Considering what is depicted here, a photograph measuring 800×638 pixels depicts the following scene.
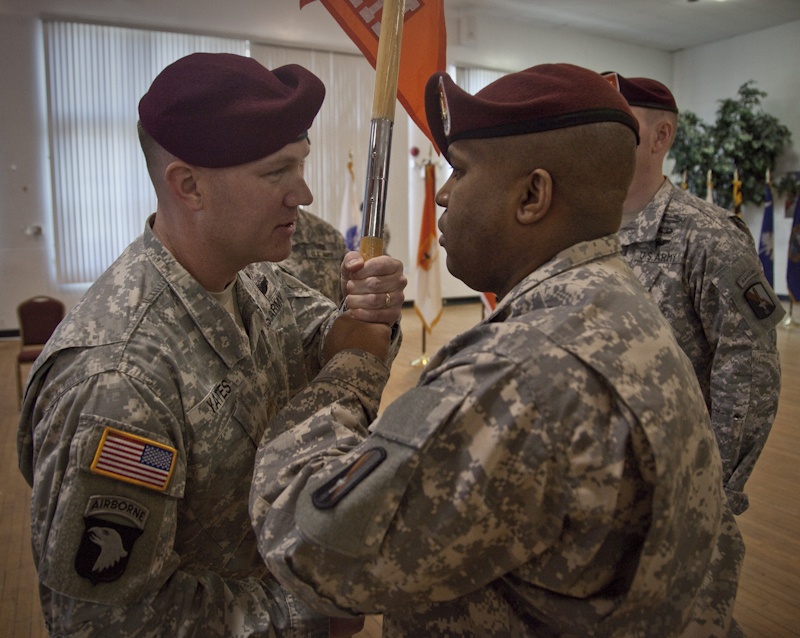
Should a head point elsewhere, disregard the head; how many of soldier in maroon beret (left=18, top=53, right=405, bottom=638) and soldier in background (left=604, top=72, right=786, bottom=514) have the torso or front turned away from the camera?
0

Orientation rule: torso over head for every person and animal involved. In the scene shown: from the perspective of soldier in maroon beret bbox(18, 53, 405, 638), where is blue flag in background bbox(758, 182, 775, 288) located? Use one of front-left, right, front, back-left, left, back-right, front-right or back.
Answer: left

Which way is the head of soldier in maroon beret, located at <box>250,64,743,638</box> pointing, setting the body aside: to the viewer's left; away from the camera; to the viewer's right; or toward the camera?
to the viewer's left

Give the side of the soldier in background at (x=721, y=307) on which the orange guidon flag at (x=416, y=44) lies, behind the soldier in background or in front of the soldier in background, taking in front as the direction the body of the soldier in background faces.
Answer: in front

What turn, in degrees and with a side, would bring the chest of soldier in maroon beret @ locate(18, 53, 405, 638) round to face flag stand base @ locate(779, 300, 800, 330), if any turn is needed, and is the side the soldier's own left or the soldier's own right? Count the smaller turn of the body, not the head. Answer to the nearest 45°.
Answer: approximately 90° to the soldier's own left

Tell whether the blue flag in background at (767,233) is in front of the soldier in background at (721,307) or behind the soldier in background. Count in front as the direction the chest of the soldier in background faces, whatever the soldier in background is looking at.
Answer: behind

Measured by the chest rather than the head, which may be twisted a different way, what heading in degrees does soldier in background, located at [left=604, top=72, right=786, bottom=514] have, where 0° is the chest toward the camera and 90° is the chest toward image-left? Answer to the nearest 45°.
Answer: approximately 45°

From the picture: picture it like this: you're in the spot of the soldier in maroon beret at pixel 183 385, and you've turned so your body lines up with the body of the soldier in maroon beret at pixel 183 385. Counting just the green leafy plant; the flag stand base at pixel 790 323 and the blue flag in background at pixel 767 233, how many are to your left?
3

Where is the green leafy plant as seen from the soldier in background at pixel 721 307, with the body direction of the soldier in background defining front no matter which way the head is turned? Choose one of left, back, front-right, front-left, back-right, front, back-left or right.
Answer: back-right

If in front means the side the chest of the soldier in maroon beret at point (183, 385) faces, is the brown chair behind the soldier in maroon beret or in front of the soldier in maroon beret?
behind

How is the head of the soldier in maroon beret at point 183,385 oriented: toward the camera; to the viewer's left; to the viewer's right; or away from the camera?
to the viewer's right

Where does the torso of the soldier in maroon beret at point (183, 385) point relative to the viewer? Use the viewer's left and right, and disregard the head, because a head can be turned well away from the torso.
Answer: facing the viewer and to the right of the viewer

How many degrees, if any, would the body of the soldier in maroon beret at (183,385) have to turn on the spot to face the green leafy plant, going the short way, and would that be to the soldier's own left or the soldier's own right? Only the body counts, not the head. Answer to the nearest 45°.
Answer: approximately 90° to the soldier's own left
